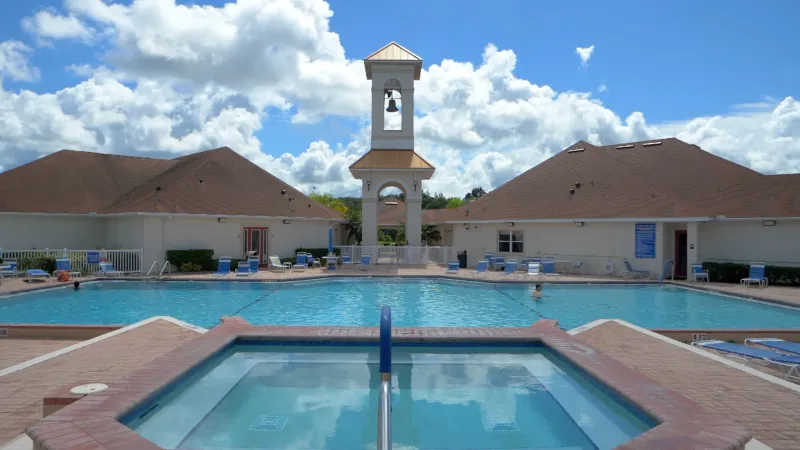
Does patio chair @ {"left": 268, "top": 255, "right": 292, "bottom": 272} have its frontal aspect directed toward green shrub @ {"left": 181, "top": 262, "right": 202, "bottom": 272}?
no

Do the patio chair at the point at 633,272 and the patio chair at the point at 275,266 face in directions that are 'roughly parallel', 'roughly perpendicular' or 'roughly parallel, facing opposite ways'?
roughly parallel

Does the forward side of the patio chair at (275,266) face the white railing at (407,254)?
no

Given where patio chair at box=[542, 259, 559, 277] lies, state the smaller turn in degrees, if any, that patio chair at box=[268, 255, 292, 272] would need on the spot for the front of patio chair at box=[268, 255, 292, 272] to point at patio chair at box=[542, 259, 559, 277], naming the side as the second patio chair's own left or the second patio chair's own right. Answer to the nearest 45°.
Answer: approximately 45° to the second patio chair's own left

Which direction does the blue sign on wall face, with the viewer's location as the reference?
facing the viewer

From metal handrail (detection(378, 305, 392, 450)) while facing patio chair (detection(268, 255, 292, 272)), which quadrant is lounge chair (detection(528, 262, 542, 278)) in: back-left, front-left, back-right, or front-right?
front-right

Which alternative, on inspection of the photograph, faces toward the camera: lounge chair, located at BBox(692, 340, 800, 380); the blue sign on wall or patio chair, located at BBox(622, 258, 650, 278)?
the blue sign on wall
